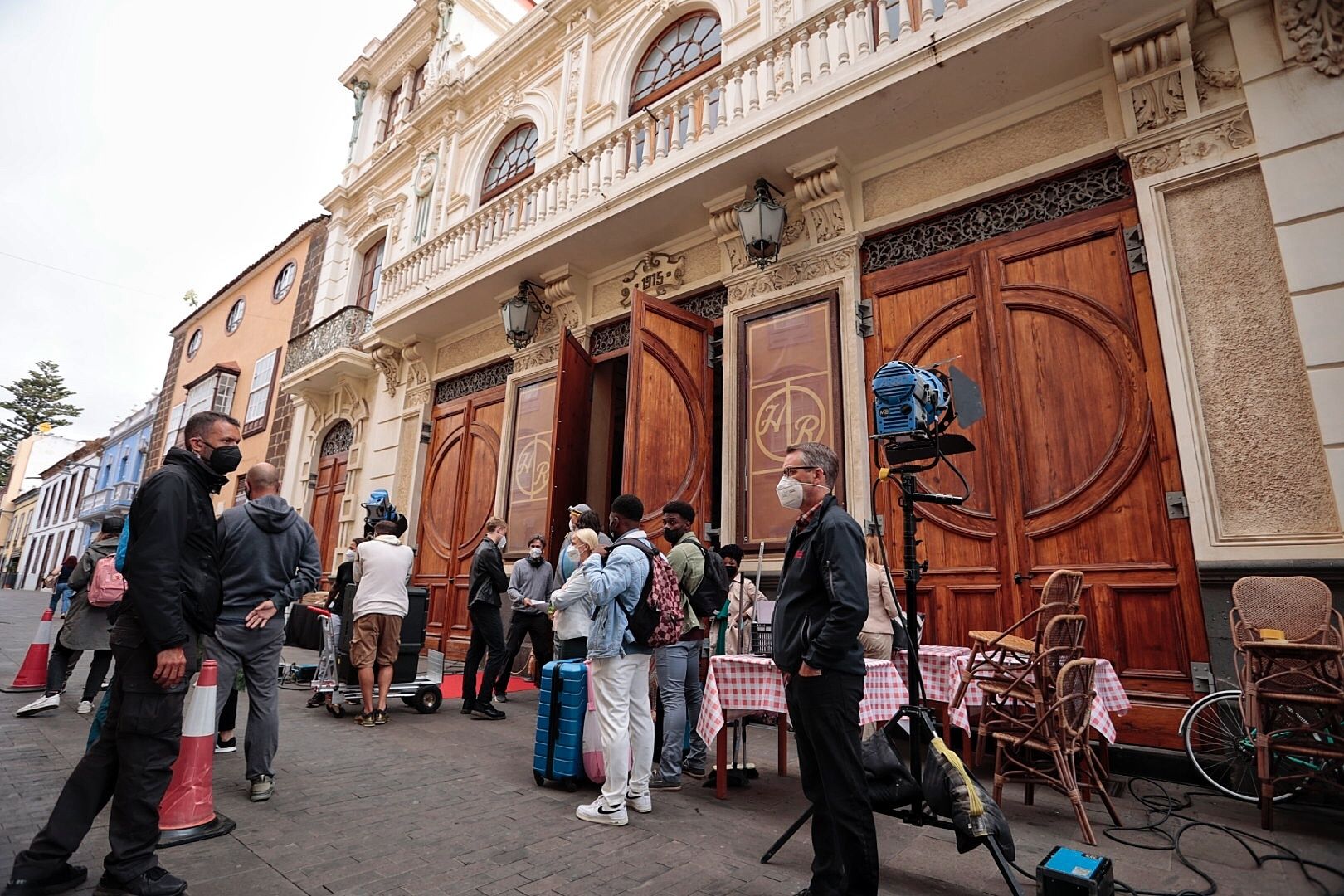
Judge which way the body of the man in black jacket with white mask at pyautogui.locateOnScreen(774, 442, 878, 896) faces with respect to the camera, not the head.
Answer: to the viewer's left

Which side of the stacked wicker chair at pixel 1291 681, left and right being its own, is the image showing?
front

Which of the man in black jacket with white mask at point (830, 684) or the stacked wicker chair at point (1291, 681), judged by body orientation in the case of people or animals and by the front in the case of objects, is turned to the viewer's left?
the man in black jacket with white mask

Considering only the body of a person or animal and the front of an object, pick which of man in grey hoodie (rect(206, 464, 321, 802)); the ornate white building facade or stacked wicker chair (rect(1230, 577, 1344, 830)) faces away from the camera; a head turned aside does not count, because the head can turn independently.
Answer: the man in grey hoodie

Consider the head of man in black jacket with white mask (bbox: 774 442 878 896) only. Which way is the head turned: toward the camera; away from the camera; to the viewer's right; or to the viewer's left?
to the viewer's left

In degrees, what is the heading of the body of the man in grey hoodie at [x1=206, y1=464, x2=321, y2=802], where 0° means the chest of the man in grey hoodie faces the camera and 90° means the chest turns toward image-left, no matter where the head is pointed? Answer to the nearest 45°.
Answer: approximately 180°

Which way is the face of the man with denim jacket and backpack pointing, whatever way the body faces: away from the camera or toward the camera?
away from the camera

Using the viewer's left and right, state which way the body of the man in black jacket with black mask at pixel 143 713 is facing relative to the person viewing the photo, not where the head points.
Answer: facing to the right of the viewer
